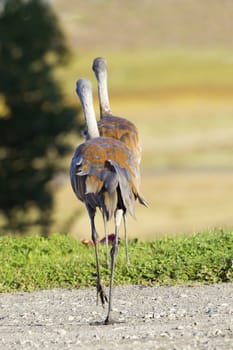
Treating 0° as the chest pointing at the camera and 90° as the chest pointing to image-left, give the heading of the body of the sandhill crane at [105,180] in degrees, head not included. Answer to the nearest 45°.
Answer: approximately 180°

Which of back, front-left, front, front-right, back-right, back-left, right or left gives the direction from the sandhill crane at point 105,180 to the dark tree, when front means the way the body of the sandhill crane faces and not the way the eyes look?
front
